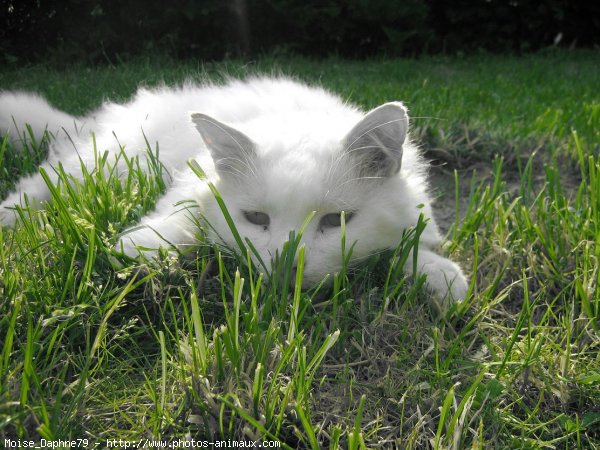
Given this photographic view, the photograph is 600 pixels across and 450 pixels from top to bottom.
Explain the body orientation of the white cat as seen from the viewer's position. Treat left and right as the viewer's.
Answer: facing the viewer and to the right of the viewer
